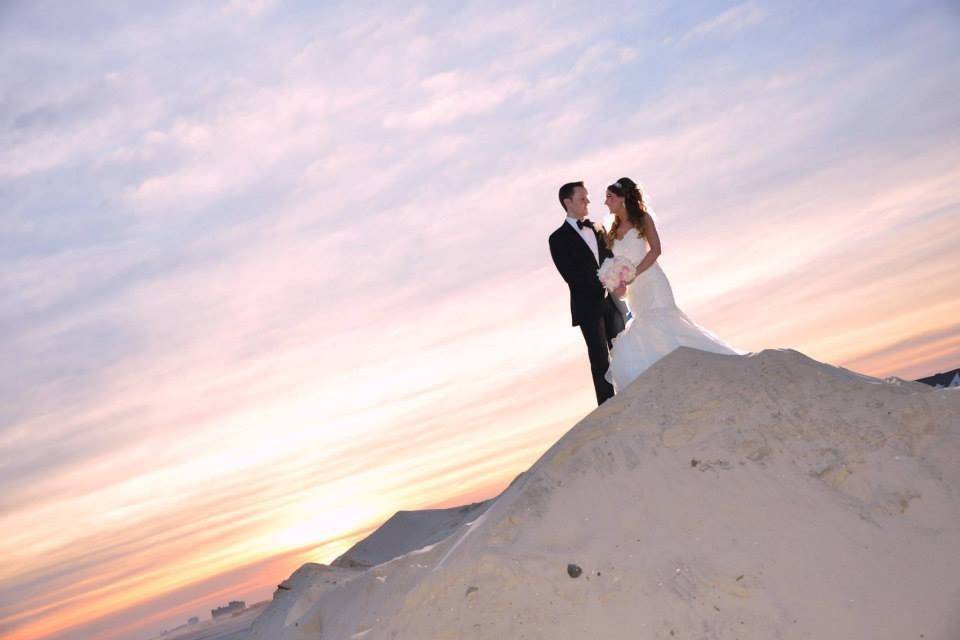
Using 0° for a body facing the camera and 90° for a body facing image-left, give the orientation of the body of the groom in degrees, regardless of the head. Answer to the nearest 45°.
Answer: approximately 315°

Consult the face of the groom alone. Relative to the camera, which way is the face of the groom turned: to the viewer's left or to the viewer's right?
to the viewer's right

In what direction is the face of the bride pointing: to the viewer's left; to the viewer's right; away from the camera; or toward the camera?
to the viewer's left
